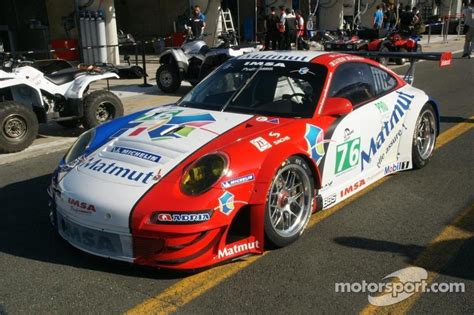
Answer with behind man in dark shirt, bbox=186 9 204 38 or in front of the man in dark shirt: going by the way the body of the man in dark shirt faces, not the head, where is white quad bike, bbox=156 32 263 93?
in front

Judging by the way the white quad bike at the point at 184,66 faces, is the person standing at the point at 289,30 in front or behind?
behind

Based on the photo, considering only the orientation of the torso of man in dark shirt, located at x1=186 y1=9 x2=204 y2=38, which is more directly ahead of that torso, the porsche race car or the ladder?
the porsche race car

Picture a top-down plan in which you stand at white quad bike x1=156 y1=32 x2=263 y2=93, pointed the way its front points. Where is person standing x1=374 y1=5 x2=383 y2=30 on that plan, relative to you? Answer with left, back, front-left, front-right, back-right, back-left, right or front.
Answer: back

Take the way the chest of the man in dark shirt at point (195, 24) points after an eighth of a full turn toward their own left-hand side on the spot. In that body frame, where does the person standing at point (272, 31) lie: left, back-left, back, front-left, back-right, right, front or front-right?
left

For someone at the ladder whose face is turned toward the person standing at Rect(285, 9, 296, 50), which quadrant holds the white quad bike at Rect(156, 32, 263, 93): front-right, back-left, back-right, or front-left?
back-right

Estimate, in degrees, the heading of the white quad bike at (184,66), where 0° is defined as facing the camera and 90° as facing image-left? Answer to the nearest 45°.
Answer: approximately 45°

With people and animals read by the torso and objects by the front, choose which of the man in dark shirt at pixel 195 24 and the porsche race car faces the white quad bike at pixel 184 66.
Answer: the man in dark shirt

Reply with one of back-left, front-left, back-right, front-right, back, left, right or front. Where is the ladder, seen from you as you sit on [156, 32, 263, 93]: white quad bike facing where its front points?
back-right

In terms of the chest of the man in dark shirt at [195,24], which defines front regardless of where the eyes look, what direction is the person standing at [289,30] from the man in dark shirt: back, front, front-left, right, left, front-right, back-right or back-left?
back-left

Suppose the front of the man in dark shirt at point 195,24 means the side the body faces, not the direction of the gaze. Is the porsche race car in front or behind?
in front

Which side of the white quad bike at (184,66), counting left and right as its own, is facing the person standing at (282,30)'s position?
back

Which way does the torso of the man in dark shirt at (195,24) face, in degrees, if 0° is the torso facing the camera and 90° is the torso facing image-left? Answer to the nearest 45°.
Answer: approximately 0°

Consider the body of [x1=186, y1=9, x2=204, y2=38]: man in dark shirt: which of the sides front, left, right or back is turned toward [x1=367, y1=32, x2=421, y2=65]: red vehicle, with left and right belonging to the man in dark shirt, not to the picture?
left
